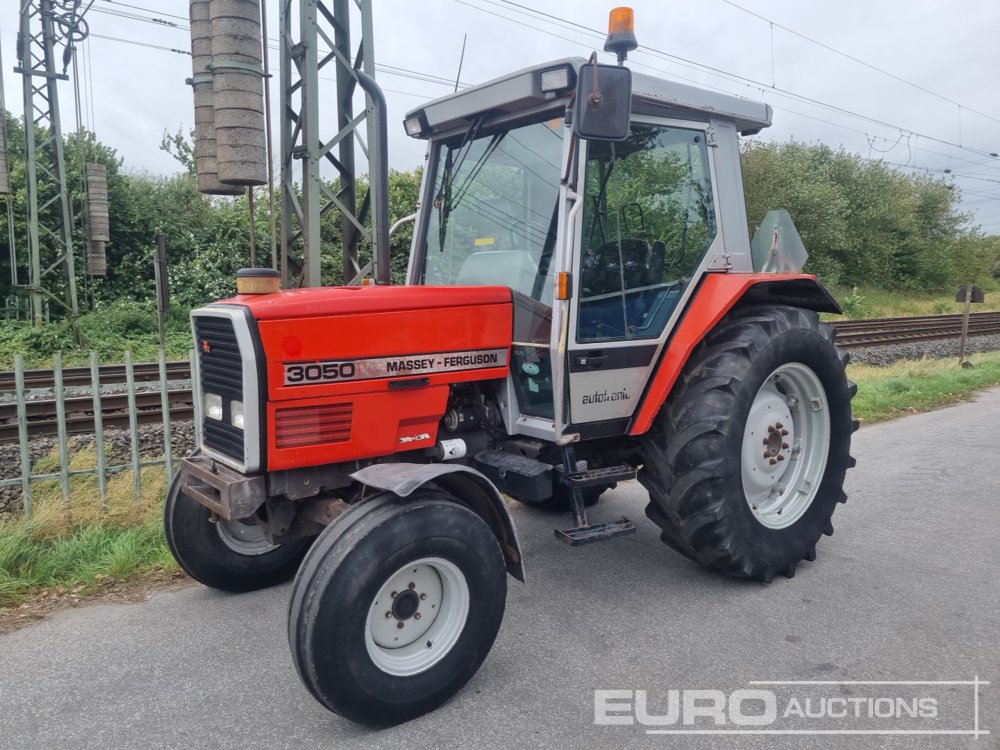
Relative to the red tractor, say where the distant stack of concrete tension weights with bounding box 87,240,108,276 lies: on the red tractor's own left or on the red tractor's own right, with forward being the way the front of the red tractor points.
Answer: on the red tractor's own right

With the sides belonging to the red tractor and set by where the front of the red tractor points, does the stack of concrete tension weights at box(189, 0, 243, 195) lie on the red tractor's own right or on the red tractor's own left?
on the red tractor's own right

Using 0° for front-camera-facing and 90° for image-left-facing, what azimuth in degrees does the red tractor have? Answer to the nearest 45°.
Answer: approximately 45°

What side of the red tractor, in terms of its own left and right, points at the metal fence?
right

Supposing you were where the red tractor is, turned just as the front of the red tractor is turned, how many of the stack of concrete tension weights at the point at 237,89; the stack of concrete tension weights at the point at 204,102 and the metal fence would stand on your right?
3

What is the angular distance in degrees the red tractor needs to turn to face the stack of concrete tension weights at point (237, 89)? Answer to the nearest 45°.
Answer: approximately 90° to its right

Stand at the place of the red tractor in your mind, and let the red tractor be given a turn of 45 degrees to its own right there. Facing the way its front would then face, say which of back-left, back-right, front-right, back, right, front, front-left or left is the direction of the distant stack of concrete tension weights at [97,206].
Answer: front-right
